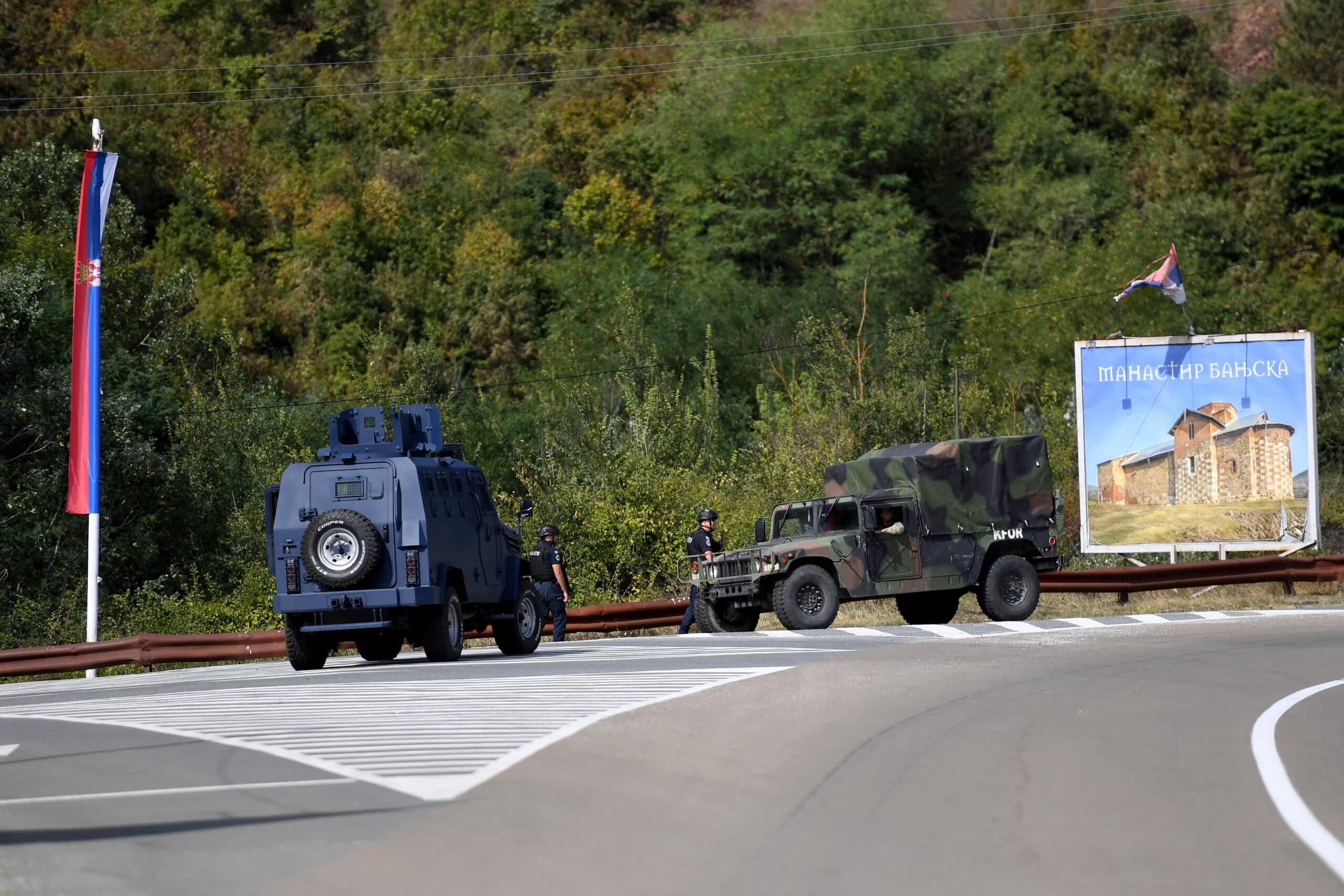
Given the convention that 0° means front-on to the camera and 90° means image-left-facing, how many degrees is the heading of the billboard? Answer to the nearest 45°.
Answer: approximately 0°

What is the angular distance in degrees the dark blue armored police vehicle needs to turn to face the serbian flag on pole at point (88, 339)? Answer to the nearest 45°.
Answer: approximately 90° to its left

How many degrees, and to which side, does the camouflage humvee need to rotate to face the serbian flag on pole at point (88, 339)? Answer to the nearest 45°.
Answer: approximately 45° to its right

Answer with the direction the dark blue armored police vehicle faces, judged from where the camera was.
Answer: facing away from the viewer and to the right of the viewer

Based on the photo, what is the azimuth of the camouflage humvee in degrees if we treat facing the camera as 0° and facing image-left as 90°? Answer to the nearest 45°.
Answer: approximately 45°

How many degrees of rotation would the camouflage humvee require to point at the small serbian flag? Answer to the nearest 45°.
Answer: approximately 180°

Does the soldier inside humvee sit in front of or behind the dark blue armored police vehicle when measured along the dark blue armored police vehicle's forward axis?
in front

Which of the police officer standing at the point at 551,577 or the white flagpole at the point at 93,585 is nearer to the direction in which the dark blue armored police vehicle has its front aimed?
the police officer standing
